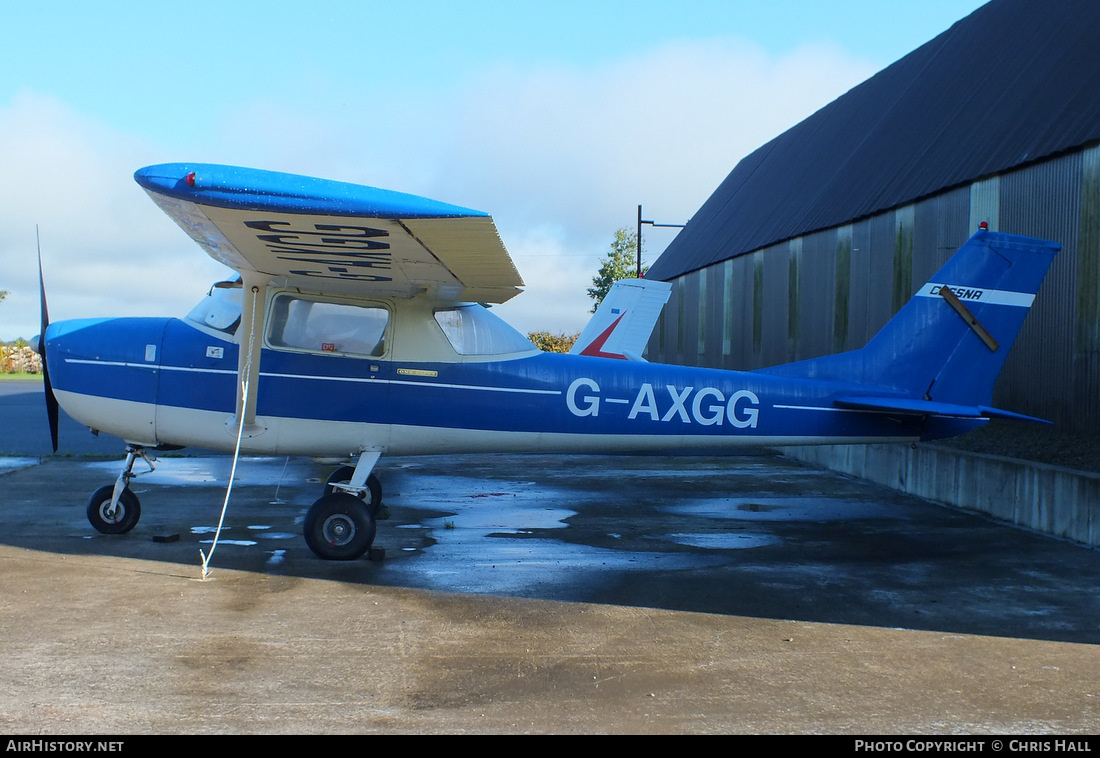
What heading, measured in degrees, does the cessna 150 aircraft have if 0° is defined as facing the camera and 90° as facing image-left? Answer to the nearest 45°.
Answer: approximately 90°
